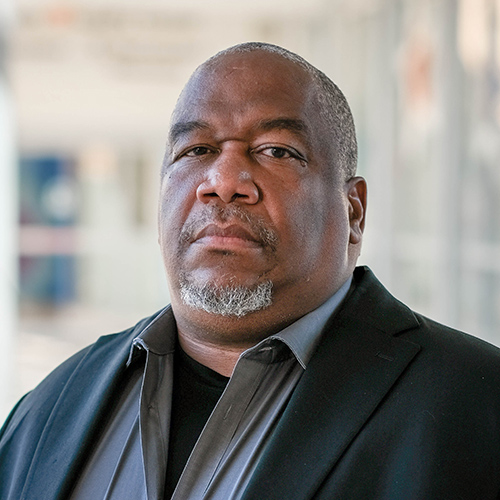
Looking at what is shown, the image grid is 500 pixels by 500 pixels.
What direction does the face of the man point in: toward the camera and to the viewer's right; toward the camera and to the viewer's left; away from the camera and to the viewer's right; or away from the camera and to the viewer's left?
toward the camera and to the viewer's left

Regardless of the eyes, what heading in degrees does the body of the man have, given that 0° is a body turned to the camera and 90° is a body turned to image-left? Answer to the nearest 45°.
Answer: approximately 45°

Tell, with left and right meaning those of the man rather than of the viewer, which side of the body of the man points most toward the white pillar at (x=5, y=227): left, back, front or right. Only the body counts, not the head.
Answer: right
